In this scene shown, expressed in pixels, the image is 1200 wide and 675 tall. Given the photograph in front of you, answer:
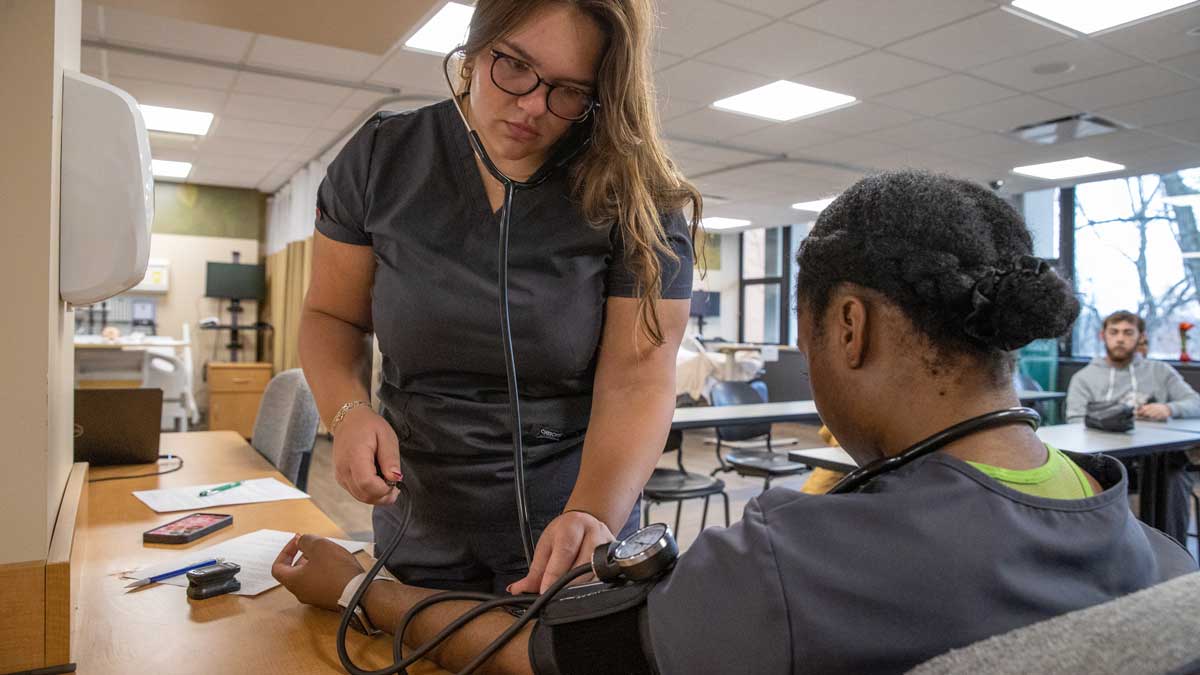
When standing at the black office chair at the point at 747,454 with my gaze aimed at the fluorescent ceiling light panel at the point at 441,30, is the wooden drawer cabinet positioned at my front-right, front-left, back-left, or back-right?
front-right

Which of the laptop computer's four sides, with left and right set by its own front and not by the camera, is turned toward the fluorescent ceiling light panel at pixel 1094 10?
right

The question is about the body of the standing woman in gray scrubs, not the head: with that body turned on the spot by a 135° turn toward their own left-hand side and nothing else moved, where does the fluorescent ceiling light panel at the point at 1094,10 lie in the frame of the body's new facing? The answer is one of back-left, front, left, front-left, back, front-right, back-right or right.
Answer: front

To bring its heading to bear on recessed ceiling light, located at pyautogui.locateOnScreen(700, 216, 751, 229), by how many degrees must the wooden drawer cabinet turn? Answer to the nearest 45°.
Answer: approximately 90° to its left

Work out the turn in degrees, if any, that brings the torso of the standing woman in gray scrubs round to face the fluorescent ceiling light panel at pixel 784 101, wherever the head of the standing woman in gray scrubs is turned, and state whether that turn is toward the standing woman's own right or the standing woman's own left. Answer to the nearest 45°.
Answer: approximately 135° to the standing woman's own left

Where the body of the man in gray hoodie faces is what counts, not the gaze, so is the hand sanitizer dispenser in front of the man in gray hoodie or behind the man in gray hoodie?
in front

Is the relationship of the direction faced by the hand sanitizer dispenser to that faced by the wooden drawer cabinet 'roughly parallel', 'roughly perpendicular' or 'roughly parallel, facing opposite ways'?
roughly perpendicular

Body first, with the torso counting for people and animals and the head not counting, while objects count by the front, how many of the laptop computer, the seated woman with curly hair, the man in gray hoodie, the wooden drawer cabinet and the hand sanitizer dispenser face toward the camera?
2

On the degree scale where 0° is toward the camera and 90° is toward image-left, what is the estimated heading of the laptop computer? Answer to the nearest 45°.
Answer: approximately 180°

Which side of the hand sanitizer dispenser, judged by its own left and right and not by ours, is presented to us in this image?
right

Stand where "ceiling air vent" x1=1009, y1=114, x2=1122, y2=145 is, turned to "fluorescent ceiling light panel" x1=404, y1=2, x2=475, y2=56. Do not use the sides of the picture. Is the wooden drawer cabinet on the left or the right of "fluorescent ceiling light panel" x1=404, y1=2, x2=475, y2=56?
right

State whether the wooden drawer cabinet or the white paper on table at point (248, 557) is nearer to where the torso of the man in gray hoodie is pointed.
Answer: the white paper on table

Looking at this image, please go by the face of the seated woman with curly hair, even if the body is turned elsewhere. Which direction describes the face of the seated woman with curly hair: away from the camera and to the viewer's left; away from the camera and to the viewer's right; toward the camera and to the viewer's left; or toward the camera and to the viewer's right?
away from the camera and to the viewer's left

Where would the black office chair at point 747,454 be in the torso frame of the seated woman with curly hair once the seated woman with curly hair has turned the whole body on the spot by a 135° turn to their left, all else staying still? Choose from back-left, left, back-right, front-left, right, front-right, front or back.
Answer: back

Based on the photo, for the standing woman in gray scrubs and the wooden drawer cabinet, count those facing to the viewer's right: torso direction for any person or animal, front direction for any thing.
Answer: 0

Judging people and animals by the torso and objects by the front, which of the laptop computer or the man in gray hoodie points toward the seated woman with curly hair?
the man in gray hoodie

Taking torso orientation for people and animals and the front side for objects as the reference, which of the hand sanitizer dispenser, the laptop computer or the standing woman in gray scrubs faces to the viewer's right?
the hand sanitizer dispenser
